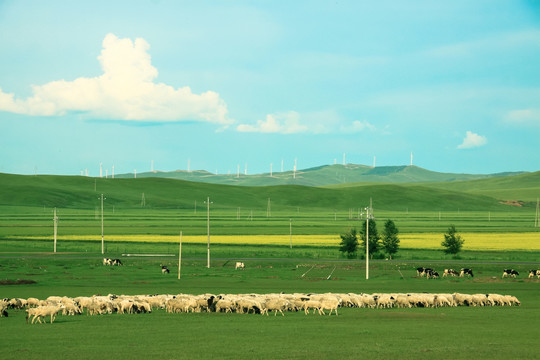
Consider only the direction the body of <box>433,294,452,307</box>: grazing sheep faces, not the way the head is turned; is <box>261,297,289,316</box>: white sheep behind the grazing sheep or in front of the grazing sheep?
behind

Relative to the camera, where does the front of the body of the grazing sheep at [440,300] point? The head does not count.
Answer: to the viewer's right
